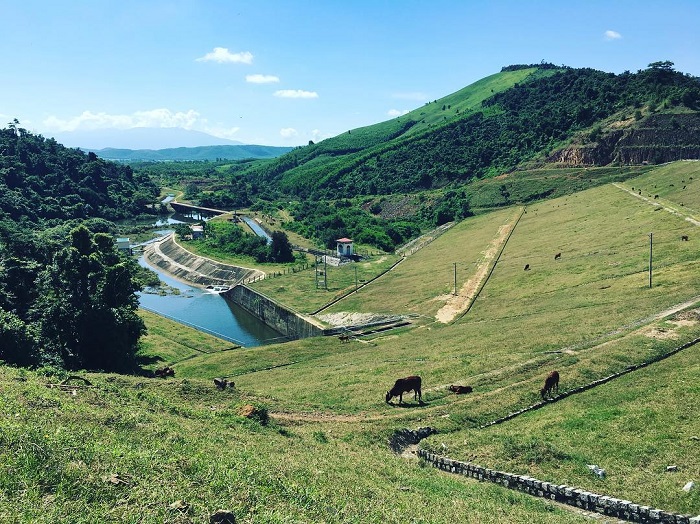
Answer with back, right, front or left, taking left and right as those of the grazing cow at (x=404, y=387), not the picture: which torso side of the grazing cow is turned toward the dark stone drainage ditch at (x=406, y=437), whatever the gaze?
left

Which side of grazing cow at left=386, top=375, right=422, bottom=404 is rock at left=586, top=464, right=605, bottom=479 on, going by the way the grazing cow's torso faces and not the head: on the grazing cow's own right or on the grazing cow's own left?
on the grazing cow's own left

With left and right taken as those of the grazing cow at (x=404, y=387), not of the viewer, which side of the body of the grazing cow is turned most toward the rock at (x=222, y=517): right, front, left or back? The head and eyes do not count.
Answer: left

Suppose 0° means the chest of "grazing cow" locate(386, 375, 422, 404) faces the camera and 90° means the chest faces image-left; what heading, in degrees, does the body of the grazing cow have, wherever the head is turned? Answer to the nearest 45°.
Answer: approximately 90°

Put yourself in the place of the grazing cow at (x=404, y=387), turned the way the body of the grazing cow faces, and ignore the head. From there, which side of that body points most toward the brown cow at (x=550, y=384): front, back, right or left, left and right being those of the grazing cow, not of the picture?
back

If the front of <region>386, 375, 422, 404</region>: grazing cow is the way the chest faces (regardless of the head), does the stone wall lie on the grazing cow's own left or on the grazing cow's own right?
on the grazing cow's own left

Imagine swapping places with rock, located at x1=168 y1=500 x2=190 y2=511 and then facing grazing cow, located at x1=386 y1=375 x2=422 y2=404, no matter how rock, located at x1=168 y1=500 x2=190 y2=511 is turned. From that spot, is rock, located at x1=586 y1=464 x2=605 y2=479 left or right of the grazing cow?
right

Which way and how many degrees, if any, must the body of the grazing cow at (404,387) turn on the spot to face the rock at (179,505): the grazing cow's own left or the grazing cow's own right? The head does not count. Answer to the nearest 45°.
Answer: approximately 90° to the grazing cow's own left

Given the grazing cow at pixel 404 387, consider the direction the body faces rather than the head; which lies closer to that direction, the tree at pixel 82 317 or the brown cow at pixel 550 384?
the tree

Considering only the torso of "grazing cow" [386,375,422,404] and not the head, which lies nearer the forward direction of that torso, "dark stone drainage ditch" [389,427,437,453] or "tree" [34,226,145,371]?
the tree
